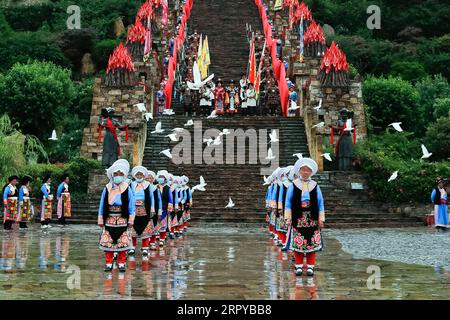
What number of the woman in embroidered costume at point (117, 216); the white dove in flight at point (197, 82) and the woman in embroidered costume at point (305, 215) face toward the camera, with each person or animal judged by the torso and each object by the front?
2

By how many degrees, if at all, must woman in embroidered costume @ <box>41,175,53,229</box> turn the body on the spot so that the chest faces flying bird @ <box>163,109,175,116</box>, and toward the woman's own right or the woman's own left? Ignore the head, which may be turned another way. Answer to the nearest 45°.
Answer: approximately 90° to the woman's own left

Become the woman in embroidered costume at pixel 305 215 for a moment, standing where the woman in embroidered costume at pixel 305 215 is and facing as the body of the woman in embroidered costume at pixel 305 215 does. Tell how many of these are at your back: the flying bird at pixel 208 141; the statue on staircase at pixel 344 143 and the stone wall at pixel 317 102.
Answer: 3

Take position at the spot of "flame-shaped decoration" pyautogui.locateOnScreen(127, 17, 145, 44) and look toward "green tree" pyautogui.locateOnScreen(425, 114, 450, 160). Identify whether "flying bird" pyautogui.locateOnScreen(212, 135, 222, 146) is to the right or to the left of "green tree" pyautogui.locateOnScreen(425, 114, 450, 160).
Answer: right

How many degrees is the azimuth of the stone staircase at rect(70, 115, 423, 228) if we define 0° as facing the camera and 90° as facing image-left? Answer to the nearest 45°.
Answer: approximately 0°

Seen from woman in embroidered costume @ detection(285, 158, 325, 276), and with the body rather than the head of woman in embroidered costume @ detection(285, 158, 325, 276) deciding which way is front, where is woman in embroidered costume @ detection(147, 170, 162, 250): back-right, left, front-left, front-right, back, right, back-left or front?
back-right

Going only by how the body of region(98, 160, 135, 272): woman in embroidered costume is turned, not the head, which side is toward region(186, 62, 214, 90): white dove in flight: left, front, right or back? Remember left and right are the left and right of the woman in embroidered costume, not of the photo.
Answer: back

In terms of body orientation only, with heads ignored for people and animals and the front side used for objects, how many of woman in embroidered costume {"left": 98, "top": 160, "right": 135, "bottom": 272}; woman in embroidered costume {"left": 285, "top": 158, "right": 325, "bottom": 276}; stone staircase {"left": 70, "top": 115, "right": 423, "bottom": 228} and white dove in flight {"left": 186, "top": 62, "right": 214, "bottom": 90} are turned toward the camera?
3

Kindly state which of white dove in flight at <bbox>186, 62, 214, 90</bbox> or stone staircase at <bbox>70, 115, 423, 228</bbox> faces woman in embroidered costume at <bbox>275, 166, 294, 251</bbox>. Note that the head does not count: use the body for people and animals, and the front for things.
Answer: the stone staircase

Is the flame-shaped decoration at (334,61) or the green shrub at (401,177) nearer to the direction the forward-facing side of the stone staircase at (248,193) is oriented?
the green shrub
